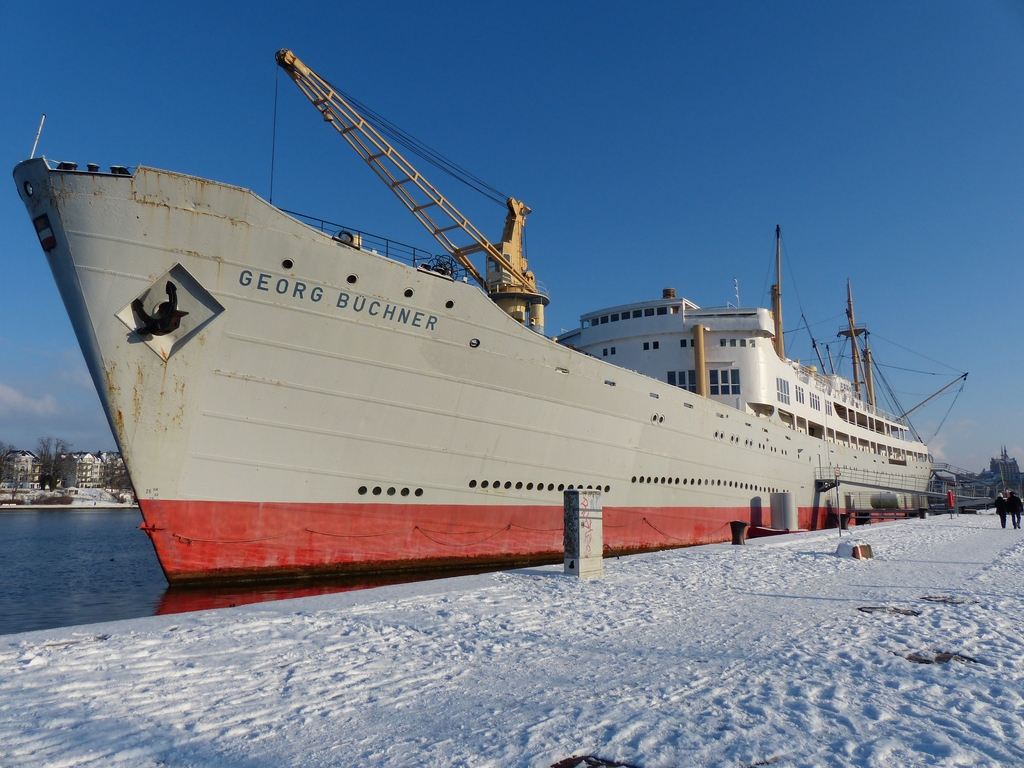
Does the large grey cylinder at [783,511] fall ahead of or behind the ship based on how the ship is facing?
behind

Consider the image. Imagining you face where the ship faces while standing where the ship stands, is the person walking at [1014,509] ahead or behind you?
behind

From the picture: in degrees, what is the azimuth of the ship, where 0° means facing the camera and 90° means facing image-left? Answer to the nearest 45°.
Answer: approximately 45°

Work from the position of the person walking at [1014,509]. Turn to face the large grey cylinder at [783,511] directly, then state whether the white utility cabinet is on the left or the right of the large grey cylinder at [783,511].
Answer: left
